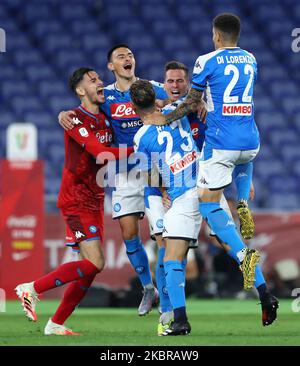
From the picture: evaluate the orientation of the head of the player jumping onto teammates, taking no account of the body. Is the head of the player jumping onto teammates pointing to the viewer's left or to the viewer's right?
to the viewer's left

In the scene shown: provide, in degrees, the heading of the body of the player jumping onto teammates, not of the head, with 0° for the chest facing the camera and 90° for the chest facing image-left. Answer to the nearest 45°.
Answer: approximately 135°

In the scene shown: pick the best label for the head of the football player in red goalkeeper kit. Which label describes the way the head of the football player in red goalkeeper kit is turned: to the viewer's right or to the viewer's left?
to the viewer's right

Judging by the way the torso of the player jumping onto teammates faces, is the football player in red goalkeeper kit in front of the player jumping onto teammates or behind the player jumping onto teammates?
in front
